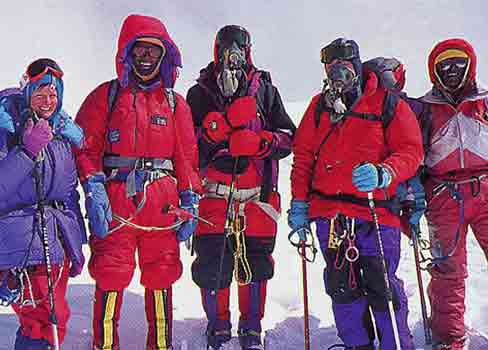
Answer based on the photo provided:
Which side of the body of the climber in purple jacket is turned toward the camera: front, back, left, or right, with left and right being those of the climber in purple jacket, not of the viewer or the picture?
front
